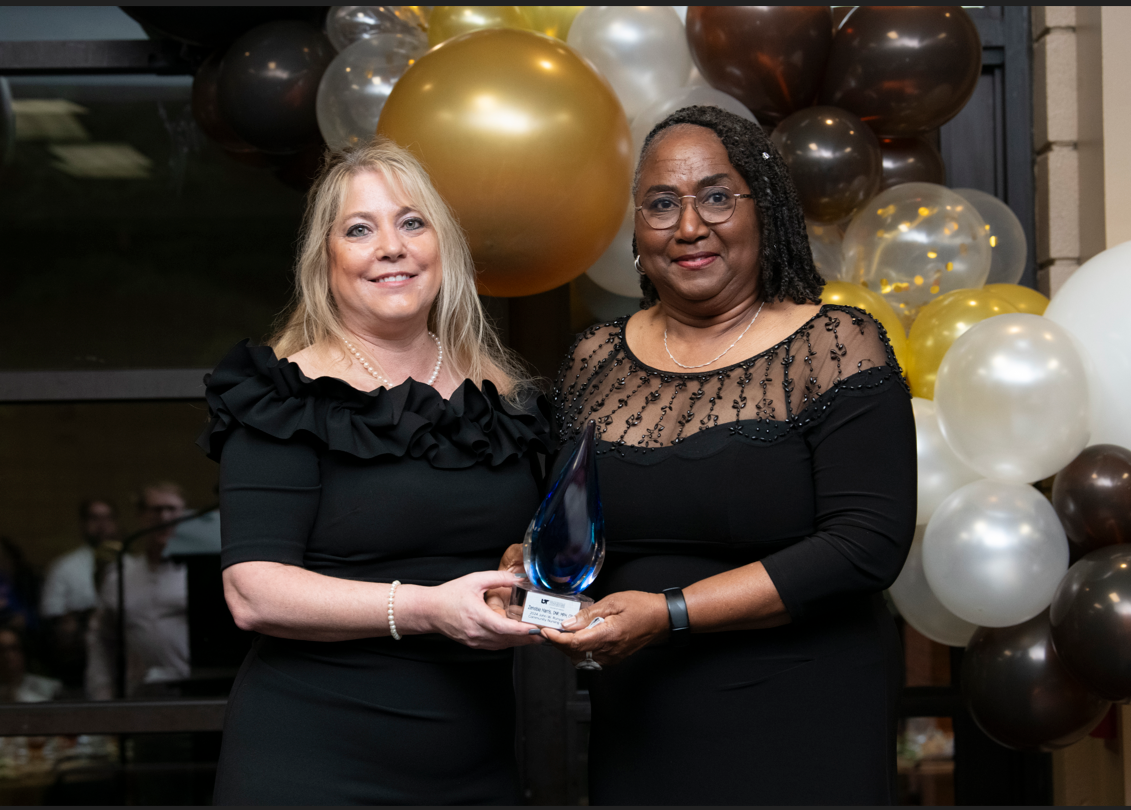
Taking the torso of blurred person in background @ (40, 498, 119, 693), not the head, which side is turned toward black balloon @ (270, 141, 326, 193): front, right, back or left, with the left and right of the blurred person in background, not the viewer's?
front

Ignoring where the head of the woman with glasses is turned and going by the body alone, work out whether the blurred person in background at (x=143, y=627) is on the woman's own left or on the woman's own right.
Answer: on the woman's own right

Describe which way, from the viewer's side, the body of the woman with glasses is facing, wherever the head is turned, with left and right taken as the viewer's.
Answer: facing the viewer and to the left of the viewer

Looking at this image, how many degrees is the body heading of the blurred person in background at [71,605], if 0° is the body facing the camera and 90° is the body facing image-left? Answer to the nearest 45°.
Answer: approximately 315°

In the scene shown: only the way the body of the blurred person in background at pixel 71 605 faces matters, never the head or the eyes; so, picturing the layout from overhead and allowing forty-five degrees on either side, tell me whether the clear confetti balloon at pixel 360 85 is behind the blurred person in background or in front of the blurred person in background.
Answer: in front

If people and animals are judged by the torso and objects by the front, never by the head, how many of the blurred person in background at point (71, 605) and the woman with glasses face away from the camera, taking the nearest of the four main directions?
0

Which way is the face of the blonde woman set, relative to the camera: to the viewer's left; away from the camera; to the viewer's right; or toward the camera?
toward the camera

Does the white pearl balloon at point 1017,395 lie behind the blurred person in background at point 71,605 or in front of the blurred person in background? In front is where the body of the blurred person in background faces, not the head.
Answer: in front

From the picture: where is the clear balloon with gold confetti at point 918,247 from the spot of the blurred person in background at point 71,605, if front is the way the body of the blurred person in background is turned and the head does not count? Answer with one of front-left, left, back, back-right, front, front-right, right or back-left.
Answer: front

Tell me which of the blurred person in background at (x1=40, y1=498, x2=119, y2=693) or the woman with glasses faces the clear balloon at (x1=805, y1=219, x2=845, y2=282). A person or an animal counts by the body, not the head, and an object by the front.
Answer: the blurred person in background

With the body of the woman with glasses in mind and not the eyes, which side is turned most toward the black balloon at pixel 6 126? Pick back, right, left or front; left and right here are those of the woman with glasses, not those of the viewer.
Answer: right

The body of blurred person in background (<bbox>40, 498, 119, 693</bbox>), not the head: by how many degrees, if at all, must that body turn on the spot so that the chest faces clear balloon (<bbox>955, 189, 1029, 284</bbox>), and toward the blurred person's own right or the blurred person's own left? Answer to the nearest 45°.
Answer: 0° — they already face it

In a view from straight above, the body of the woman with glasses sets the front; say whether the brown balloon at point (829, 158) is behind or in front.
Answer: behind
